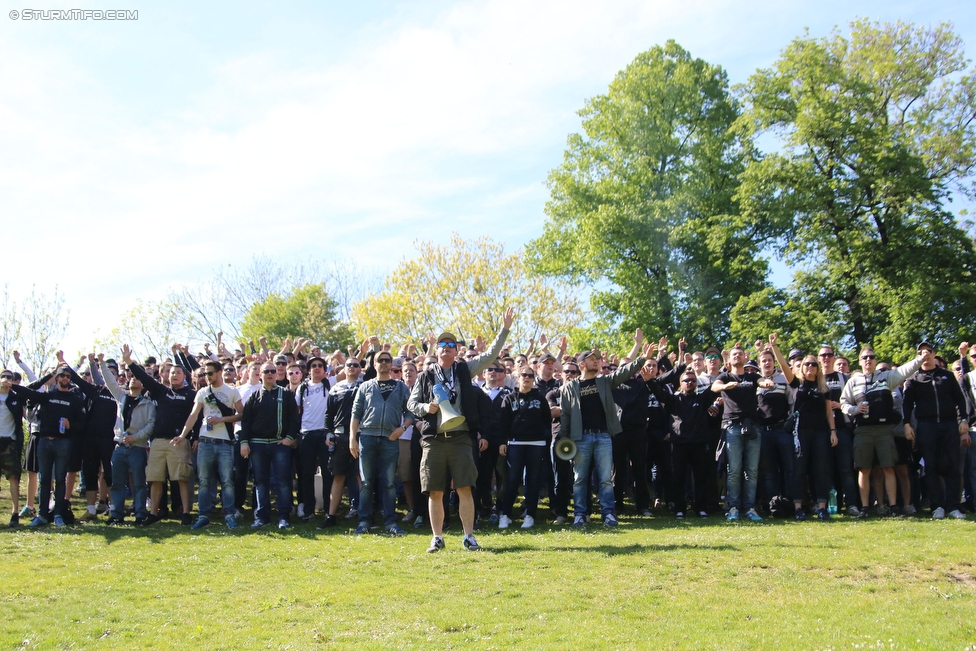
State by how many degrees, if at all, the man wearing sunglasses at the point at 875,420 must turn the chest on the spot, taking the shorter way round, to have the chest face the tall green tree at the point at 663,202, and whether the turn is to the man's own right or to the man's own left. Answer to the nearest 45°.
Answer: approximately 180°

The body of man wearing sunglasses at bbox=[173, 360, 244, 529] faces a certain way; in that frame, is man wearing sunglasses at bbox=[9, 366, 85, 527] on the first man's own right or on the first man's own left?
on the first man's own right

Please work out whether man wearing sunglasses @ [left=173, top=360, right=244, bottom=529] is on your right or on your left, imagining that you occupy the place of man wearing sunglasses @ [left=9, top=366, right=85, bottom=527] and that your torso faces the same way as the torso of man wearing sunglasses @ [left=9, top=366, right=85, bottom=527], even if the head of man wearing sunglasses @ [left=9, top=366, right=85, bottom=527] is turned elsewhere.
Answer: on your left

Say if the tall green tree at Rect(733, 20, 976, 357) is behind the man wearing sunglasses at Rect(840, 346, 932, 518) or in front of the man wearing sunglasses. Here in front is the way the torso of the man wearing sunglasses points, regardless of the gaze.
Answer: behind

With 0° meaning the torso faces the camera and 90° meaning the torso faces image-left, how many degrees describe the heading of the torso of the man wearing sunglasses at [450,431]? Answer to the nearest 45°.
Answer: approximately 0°

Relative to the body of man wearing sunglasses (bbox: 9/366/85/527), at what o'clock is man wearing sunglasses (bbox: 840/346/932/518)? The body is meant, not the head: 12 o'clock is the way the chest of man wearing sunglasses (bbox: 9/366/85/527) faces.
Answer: man wearing sunglasses (bbox: 840/346/932/518) is roughly at 10 o'clock from man wearing sunglasses (bbox: 9/366/85/527).

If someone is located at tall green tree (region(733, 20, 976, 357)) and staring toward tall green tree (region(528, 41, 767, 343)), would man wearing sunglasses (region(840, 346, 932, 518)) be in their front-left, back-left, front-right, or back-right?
back-left
